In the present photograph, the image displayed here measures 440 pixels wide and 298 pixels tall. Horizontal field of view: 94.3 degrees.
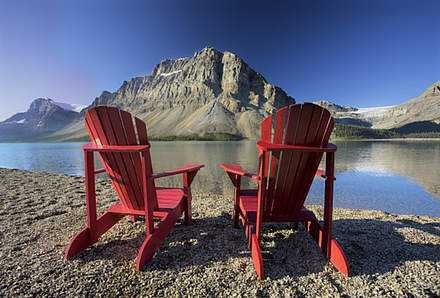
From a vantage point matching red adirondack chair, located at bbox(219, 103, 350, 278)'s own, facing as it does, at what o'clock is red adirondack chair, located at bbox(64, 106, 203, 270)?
red adirondack chair, located at bbox(64, 106, 203, 270) is roughly at 10 o'clock from red adirondack chair, located at bbox(219, 103, 350, 278).

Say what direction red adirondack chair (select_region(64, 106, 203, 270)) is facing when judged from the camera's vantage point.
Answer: facing away from the viewer and to the right of the viewer

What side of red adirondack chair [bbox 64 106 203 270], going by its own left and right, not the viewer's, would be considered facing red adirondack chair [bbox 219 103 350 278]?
right

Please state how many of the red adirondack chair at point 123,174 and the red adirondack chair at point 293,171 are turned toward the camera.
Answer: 0

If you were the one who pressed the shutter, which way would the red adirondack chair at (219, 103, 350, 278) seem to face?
facing away from the viewer and to the left of the viewer
